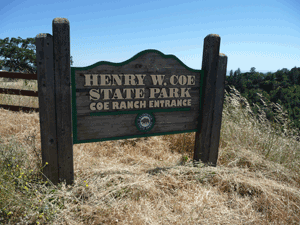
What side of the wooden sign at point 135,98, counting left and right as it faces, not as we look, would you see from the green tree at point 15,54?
back

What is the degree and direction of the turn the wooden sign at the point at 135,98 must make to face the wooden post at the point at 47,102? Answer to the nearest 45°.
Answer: approximately 90° to its right

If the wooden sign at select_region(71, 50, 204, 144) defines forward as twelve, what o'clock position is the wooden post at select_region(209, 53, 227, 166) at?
The wooden post is roughly at 10 o'clock from the wooden sign.

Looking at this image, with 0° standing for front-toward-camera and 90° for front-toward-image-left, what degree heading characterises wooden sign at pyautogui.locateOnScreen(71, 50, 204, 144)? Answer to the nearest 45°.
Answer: approximately 315°
